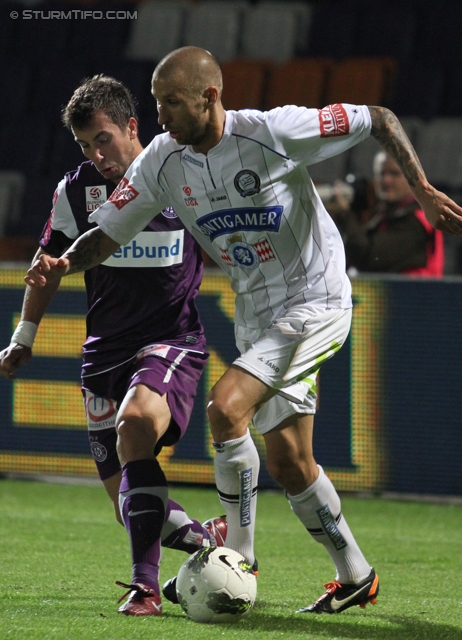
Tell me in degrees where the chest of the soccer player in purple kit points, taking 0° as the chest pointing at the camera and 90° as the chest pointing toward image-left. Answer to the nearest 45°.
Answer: approximately 0°

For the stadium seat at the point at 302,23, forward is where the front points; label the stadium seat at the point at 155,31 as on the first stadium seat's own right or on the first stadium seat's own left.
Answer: on the first stadium seat's own right

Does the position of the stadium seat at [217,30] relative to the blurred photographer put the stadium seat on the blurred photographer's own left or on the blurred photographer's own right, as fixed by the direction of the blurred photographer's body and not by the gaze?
on the blurred photographer's own right

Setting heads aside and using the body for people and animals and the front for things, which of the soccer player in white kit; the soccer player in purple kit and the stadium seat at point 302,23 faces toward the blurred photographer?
the stadium seat

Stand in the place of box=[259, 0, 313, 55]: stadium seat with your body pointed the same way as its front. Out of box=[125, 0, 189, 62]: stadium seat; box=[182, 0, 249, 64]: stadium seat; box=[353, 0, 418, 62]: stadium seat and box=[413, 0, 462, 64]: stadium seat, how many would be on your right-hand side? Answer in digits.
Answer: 2

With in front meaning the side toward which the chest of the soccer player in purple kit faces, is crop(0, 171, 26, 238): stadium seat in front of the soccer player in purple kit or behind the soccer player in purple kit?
behind

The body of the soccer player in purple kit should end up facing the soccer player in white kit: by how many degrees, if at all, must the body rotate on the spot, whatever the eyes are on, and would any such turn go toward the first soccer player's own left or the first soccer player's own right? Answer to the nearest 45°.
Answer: approximately 45° to the first soccer player's own left

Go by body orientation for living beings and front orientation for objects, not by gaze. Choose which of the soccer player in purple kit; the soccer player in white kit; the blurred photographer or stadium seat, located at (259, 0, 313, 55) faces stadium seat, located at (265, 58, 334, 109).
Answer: stadium seat, located at (259, 0, 313, 55)

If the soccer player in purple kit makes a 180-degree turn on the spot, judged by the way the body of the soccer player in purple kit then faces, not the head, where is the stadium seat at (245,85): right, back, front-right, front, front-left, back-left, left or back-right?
front

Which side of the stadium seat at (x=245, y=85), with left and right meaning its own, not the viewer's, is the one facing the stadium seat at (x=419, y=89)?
left

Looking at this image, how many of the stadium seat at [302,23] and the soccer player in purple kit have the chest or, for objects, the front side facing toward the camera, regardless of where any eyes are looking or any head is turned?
2

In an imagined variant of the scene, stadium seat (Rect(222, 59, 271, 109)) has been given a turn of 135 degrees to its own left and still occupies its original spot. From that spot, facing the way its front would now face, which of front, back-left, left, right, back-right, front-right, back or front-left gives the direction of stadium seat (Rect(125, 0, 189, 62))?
left

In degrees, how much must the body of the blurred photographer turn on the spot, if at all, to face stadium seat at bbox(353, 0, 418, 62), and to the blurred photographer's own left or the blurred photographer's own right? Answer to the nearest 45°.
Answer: approximately 135° to the blurred photographer's own right
